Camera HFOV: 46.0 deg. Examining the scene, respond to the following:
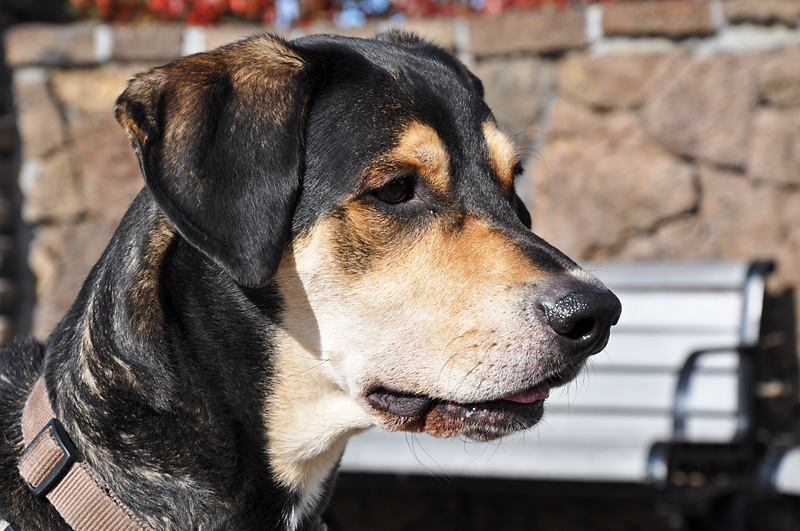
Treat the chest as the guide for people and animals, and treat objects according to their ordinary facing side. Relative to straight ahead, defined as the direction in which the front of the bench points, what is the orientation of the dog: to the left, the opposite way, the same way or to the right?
to the left

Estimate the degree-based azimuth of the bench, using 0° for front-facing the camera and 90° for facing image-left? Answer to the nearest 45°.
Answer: approximately 45°

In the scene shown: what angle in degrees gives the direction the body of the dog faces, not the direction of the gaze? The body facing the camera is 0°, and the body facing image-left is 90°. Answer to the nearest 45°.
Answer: approximately 315°

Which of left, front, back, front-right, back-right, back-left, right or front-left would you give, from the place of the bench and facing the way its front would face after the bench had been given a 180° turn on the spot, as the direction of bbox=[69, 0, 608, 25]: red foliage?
left

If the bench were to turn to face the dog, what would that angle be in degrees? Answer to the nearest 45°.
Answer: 0° — it already faces it
